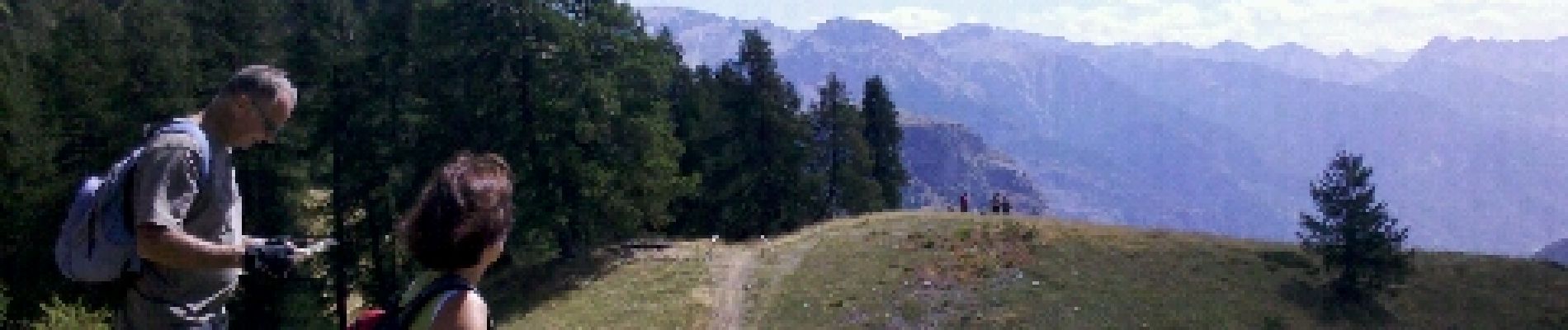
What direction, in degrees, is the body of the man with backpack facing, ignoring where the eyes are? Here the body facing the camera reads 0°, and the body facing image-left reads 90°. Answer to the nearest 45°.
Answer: approximately 270°

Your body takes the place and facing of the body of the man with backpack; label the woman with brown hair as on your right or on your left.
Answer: on your right
